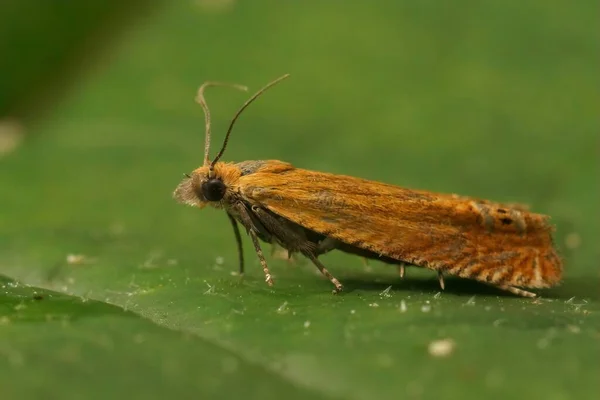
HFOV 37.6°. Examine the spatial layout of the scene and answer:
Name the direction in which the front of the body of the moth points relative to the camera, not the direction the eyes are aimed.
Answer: to the viewer's left

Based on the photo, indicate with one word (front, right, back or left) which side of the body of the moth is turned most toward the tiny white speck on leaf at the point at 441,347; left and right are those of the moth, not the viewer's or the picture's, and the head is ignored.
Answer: left
